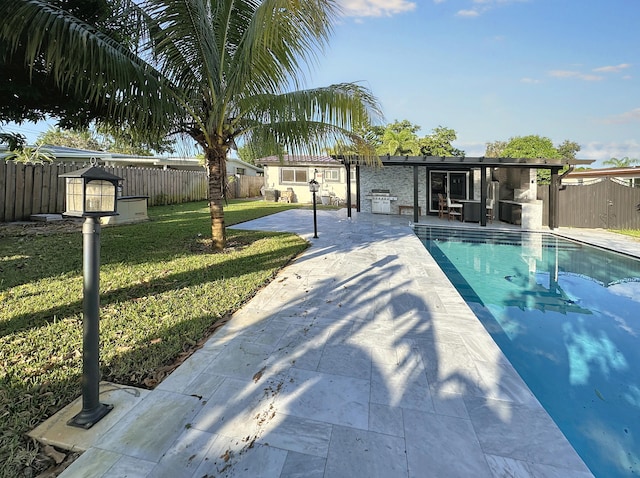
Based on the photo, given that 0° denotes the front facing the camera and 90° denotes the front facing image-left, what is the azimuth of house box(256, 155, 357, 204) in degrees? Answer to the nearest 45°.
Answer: approximately 0°

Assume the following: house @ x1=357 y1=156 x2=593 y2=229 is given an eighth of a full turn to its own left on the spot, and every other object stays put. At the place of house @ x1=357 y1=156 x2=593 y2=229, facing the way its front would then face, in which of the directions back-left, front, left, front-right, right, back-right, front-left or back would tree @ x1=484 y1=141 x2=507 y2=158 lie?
back-left

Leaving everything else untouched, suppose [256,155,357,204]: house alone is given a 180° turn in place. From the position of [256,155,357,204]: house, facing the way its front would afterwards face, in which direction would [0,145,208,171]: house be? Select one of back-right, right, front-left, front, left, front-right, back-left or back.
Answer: left
